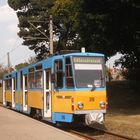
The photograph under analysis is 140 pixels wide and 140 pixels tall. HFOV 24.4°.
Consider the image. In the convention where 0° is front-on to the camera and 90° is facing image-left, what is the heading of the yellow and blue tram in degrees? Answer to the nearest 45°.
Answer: approximately 315°
